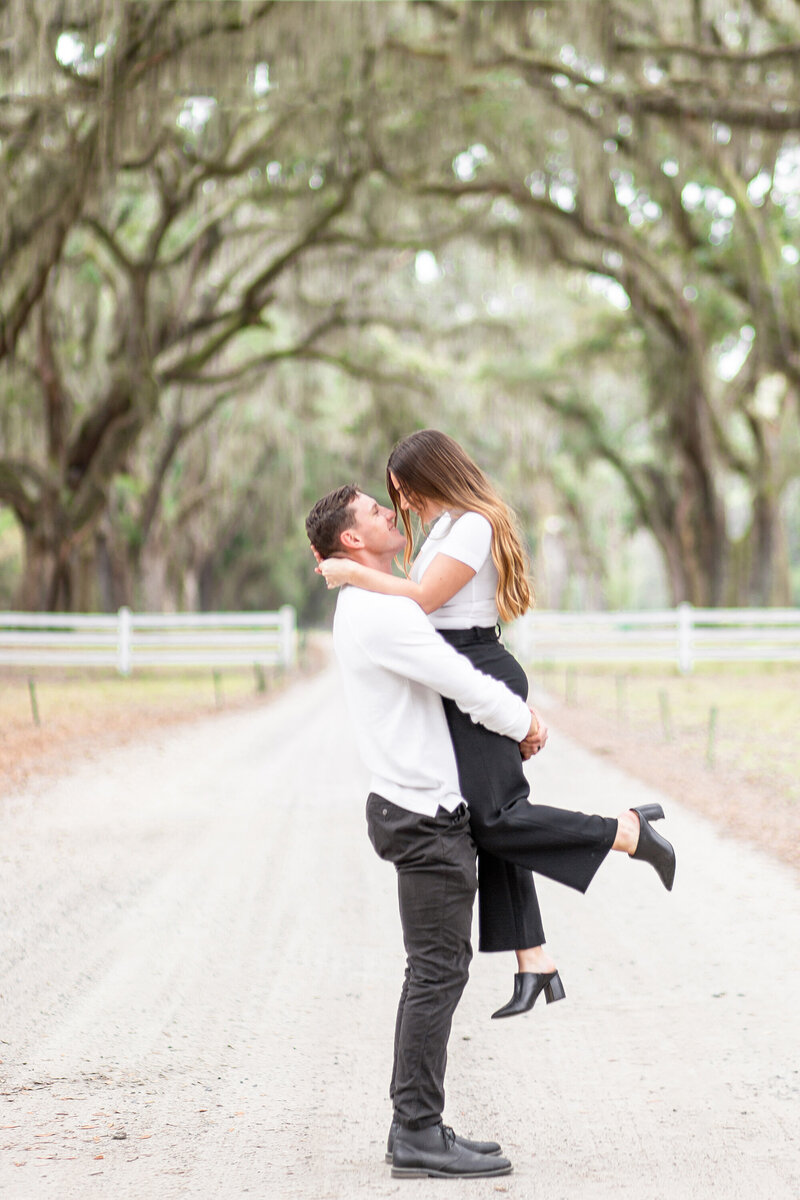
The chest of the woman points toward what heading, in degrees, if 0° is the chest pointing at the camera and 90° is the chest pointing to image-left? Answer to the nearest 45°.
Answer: approximately 90°

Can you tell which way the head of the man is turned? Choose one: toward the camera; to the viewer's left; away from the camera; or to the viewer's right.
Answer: to the viewer's right

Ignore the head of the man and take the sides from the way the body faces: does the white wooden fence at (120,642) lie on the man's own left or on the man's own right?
on the man's own left

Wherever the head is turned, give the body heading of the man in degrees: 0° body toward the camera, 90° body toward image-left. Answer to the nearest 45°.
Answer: approximately 270°

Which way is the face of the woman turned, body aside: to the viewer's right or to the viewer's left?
to the viewer's left

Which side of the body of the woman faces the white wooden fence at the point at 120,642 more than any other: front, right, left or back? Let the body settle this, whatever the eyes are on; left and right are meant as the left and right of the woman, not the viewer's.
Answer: right

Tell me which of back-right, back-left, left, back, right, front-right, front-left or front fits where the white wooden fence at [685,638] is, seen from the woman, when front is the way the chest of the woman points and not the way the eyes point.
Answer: right
